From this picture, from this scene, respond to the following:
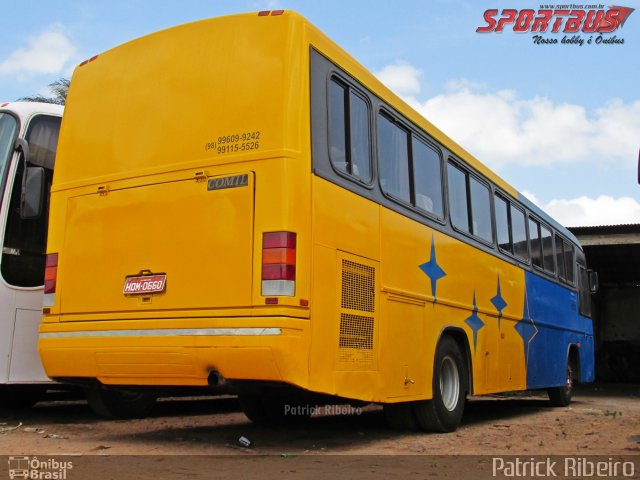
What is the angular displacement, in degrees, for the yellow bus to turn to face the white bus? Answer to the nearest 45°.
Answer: approximately 90° to its left

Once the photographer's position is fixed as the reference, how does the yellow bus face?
facing away from the viewer and to the right of the viewer
